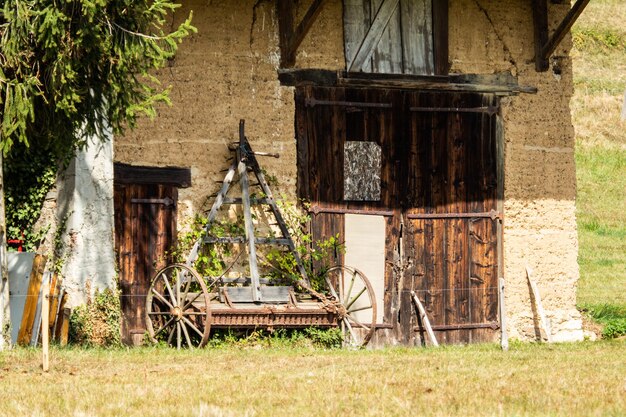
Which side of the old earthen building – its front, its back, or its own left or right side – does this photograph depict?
front

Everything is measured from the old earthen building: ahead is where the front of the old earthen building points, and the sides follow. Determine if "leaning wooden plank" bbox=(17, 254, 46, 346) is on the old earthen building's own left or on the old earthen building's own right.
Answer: on the old earthen building's own right

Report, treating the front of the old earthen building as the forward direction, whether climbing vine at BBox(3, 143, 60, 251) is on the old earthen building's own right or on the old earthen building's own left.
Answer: on the old earthen building's own right

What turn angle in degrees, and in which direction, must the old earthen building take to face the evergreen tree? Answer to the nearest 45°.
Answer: approximately 45° to its right

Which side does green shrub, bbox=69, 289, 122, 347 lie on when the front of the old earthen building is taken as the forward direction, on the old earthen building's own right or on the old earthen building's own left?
on the old earthen building's own right

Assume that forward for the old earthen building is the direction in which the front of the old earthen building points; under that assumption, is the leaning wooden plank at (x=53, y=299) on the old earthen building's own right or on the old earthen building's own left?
on the old earthen building's own right

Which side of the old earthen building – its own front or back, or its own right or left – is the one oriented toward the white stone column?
right

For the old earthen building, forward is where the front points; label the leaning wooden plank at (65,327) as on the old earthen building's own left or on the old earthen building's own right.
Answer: on the old earthen building's own right

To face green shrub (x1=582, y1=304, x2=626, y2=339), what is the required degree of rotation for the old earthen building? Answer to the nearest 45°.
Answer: approximately 135° to its left

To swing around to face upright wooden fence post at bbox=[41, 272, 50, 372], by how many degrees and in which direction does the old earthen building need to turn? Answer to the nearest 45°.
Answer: approximately 45° to its right
